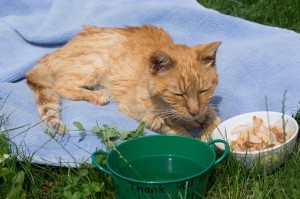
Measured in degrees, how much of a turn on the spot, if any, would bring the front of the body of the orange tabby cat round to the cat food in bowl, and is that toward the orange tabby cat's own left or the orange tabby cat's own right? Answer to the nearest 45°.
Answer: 0° — it already faces it

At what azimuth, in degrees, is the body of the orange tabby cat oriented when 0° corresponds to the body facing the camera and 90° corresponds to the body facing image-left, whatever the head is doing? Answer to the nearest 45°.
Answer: approximately 315°

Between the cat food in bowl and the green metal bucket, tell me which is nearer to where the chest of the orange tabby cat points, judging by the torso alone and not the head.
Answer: the cat food in bowl

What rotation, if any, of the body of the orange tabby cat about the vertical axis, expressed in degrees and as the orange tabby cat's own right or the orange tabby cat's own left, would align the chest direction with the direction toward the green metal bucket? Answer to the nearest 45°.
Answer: approximately 45° to the orange tabby cat's own right
